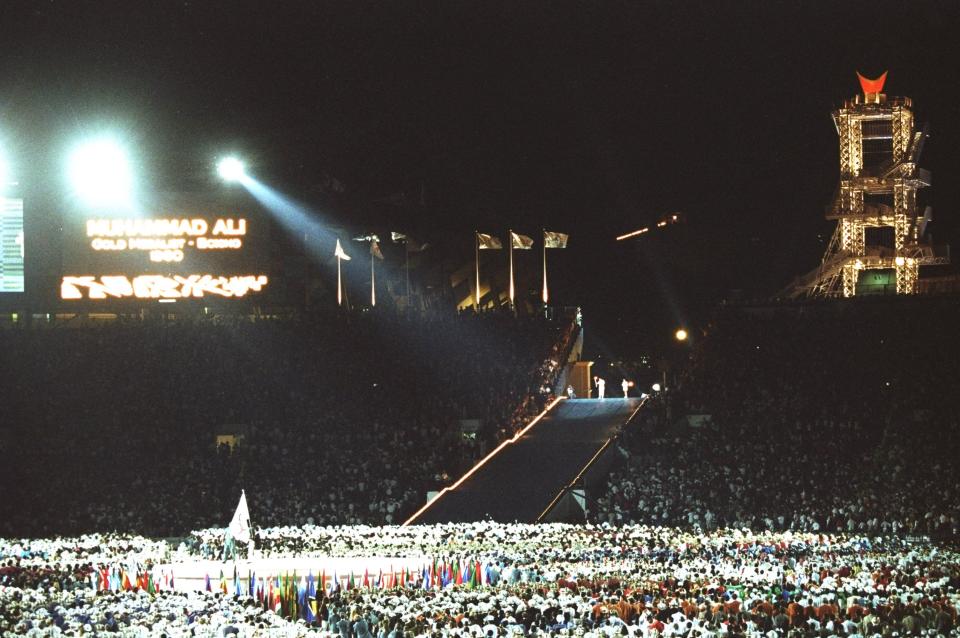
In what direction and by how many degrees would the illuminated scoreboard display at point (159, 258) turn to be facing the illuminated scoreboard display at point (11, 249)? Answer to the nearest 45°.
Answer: approximately 90° to its right

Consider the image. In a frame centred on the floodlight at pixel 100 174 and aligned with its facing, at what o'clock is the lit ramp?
The lit ramp is roughly at 10 o'clock from the floodlight.

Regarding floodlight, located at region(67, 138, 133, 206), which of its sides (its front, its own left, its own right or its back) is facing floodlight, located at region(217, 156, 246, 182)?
left

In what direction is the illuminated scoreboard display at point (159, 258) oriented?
toward the camera

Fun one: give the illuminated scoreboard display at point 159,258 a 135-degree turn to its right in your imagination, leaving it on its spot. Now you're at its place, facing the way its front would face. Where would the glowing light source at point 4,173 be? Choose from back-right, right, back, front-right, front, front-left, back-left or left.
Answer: front-left

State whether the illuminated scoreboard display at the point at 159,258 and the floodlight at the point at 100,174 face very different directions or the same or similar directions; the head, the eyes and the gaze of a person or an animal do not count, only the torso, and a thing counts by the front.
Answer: same or similar directions

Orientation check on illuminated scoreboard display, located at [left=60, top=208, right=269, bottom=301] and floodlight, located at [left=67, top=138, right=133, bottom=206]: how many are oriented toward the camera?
2

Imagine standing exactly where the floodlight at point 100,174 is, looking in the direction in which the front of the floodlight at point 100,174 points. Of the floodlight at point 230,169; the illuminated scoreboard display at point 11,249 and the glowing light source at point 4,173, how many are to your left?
1

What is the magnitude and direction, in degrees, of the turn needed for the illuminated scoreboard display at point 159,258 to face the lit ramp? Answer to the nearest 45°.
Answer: approximately 45° to its left

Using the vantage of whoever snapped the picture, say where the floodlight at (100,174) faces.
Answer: facing the viewer

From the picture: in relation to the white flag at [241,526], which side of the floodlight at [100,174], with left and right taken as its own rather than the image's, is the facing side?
front

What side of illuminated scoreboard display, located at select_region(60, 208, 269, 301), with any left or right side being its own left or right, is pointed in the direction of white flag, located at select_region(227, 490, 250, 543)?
front

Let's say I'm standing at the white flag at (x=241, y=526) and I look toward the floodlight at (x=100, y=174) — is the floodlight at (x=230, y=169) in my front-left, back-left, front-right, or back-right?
front-right
